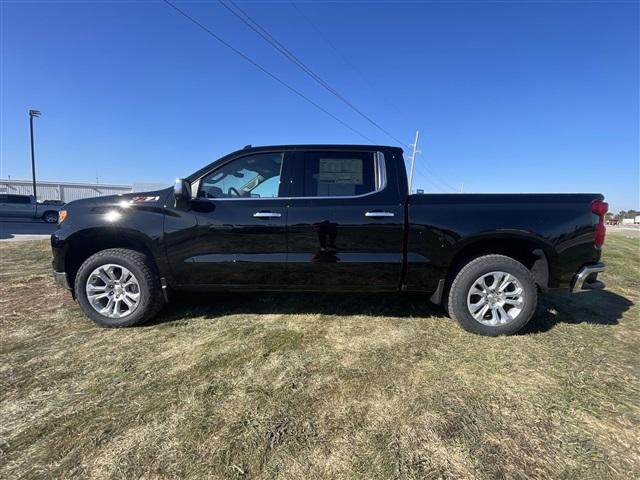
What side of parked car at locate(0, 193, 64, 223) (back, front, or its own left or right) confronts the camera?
left

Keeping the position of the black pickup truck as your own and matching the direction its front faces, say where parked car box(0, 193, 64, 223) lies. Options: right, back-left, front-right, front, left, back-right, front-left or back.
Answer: front-right

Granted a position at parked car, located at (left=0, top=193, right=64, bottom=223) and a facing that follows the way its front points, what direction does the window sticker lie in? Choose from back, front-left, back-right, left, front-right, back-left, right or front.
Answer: back-left

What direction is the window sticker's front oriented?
toward the camera

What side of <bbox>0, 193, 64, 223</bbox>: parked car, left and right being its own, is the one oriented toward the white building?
right

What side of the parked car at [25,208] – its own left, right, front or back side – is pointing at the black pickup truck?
left

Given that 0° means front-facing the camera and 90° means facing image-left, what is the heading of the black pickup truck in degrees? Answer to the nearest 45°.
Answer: approximately 90°

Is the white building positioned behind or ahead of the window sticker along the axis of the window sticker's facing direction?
behind

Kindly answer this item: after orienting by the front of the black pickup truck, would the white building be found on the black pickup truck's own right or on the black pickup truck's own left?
on the black pickup truck's own right
